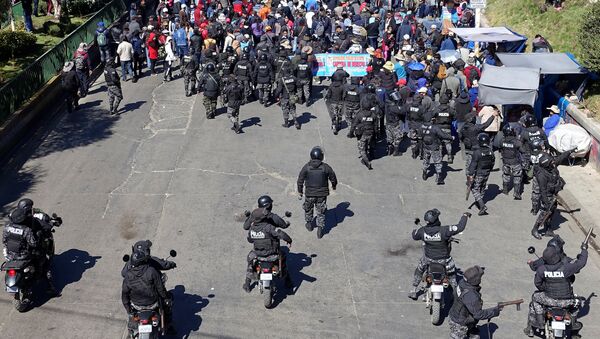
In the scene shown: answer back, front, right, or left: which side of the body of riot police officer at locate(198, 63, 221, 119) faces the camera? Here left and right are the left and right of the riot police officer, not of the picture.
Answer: back

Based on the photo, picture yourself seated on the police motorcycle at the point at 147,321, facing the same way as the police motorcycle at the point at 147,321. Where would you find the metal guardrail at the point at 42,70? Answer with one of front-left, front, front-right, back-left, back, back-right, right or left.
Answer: front

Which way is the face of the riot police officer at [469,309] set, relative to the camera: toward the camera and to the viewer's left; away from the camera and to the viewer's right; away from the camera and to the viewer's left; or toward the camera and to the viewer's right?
away from the camera and to the viewer's right

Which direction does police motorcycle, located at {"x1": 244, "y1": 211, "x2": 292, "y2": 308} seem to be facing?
away from the camera

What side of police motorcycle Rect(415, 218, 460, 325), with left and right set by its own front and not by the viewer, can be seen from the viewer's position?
back

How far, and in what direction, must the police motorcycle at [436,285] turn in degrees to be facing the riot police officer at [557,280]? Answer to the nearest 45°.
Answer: approximately 90° to its right

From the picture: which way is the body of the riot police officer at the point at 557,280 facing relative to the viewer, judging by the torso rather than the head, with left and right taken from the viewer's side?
facing away from the viewer

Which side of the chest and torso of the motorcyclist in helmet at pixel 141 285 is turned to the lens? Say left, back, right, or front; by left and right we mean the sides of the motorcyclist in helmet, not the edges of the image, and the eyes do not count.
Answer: back

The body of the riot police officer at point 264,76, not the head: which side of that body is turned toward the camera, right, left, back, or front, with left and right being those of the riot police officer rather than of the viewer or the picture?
back

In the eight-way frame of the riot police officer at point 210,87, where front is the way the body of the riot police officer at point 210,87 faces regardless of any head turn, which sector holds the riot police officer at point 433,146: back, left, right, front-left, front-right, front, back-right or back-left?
back-right

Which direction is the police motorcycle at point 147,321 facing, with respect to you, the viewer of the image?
facing away from the viewer

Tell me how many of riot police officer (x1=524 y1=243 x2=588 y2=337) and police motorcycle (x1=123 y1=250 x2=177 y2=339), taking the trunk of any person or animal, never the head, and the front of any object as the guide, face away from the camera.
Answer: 2

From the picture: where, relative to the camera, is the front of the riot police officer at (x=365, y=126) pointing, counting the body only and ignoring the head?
away from the camera

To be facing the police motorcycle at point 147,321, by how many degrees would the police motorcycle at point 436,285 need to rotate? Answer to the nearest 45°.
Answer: approximately 135° to its left

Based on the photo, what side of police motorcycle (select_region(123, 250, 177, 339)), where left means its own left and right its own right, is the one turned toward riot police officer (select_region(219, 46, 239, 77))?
front

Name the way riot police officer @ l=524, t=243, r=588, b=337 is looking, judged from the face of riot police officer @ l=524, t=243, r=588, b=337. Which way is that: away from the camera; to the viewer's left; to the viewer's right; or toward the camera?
away from the camera
